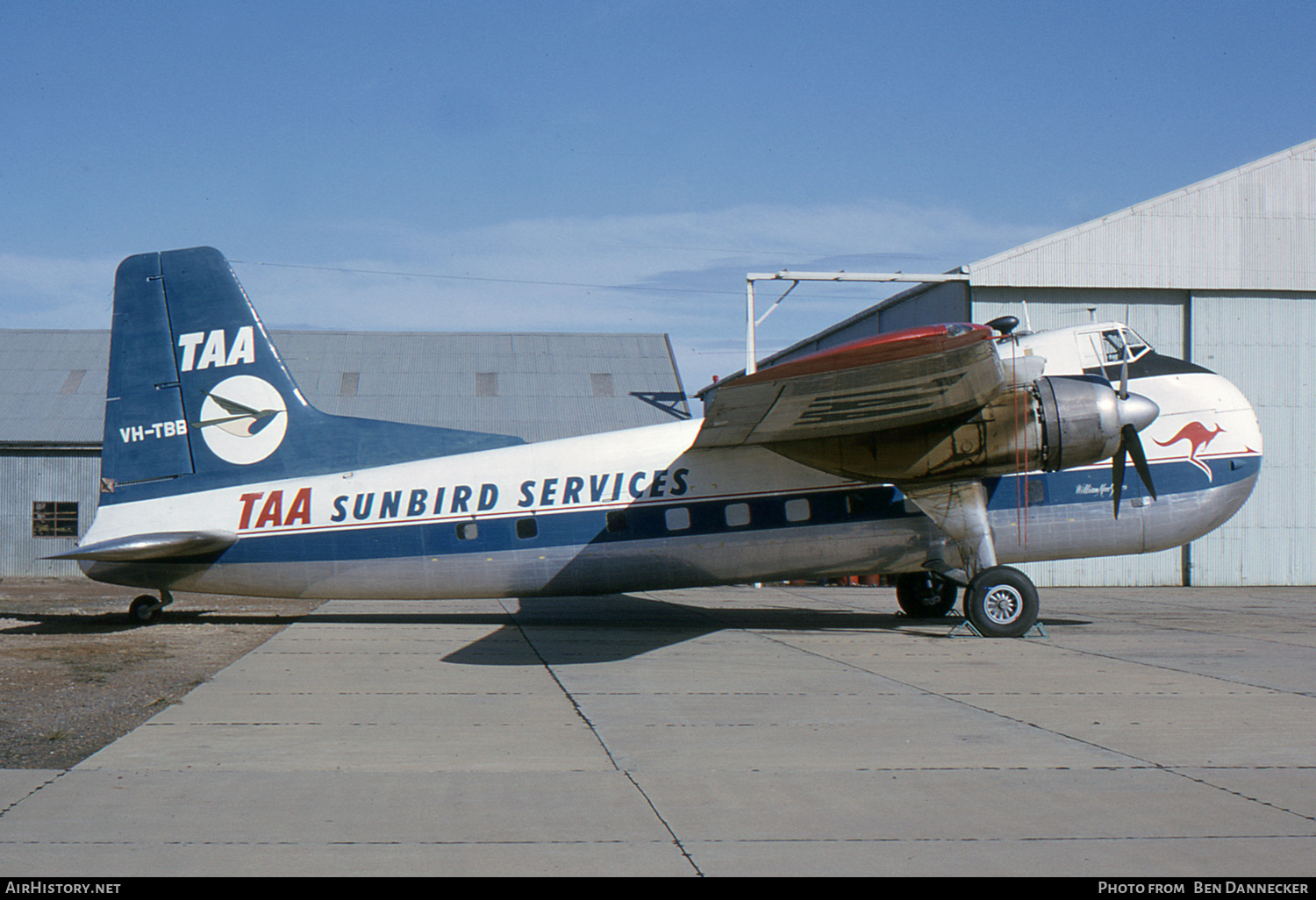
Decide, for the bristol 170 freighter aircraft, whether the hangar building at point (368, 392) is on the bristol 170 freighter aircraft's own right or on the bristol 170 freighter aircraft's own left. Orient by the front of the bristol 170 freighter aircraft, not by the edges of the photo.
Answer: on the bristol 170 freighter aircraft's own left

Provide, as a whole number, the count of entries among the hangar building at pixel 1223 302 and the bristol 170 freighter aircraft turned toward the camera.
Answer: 1

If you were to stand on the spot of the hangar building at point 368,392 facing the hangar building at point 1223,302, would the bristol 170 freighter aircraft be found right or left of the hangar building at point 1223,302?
right

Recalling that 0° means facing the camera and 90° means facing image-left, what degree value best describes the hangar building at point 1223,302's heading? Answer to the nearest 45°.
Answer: approximately 0°

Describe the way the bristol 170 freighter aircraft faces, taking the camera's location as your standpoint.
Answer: facing to the right of the viewer

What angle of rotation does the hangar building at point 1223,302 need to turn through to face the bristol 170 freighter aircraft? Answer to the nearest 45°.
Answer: approximately 45° to its right

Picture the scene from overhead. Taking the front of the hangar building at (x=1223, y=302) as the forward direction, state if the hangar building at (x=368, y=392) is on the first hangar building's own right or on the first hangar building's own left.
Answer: on the first hangar building's own right

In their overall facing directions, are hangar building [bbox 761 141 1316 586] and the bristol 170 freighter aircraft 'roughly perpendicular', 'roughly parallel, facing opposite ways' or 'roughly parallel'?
roughly perpendicular

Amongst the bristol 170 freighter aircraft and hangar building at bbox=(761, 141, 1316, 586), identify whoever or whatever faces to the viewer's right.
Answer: the bristol 170 freighter aircraft

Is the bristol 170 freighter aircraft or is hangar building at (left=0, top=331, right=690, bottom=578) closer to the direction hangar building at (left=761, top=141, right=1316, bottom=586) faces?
the bristol 170 freighter aircraft
